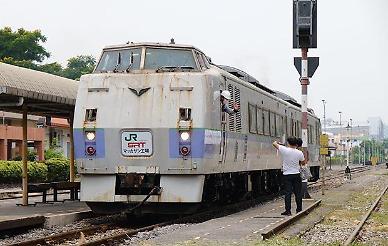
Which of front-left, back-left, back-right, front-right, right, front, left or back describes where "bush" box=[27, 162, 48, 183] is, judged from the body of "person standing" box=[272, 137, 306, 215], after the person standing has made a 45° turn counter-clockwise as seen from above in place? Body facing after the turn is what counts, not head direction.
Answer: front

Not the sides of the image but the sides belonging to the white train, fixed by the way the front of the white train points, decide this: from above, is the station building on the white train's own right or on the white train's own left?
on the white train's own right

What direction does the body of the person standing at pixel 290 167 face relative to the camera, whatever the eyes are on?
away from the camera

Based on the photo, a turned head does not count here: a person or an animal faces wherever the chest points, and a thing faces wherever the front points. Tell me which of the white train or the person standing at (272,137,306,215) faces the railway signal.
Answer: the person standing

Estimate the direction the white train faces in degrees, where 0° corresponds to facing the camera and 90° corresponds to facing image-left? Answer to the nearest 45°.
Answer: approximately 45°

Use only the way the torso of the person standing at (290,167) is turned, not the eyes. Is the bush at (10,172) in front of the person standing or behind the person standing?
in front

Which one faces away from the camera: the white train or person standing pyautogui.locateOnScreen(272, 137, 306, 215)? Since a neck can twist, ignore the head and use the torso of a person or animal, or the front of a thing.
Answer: the person standing
